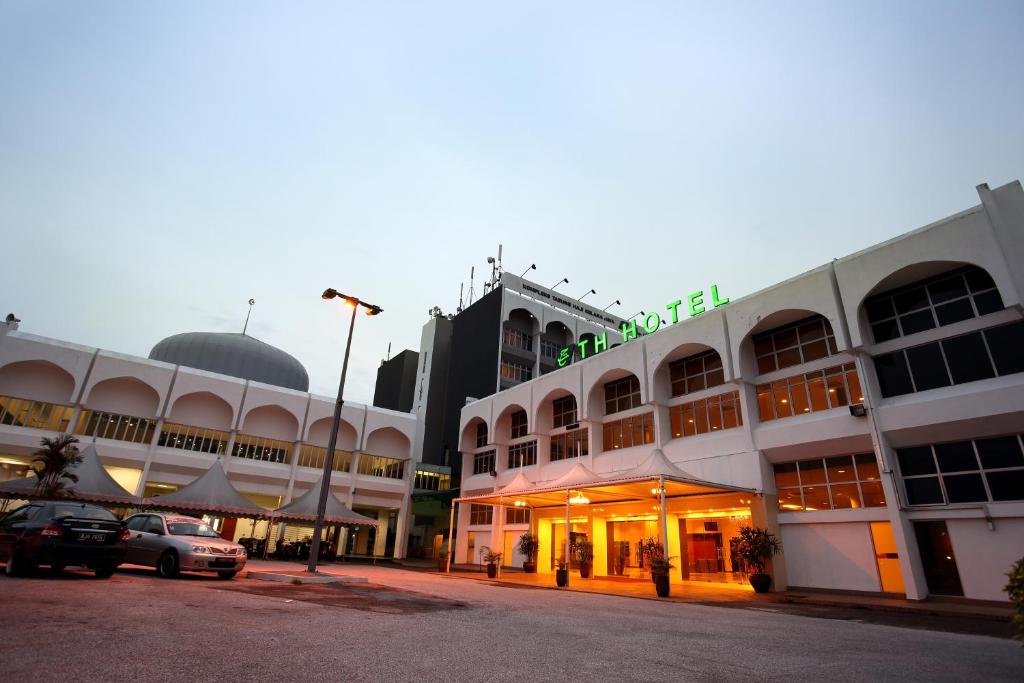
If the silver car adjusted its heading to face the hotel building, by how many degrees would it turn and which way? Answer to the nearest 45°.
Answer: approximately 45° to its left

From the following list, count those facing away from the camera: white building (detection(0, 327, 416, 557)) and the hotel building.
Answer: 0

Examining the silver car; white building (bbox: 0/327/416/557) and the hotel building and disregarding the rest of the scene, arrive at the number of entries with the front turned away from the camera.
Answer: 0

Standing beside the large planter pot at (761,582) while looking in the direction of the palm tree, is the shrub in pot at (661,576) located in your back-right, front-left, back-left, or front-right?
front-left

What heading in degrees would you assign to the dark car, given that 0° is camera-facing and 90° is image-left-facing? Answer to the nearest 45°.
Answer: approximately 135°

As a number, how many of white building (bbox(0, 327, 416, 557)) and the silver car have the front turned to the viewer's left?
0

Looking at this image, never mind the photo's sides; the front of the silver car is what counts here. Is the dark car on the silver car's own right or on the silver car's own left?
on the silver car's own right

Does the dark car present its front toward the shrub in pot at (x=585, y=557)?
no

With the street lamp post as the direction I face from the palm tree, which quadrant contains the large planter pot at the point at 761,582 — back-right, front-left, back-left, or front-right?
front-left

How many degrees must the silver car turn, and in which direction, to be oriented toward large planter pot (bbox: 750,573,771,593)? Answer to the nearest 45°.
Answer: approximately 45° to its left

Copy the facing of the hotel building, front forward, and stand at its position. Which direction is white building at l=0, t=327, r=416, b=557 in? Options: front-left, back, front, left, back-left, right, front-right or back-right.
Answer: front-right

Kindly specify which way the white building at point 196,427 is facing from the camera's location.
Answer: facing the viewer and to the right of the viewer

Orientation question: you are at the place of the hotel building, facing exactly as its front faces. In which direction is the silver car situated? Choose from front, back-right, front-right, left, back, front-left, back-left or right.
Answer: front

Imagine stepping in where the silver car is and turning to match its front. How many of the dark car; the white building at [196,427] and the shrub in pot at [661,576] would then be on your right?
1

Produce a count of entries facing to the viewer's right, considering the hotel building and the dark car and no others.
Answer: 0

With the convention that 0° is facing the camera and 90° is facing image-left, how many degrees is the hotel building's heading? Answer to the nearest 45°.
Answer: approximately 45°
